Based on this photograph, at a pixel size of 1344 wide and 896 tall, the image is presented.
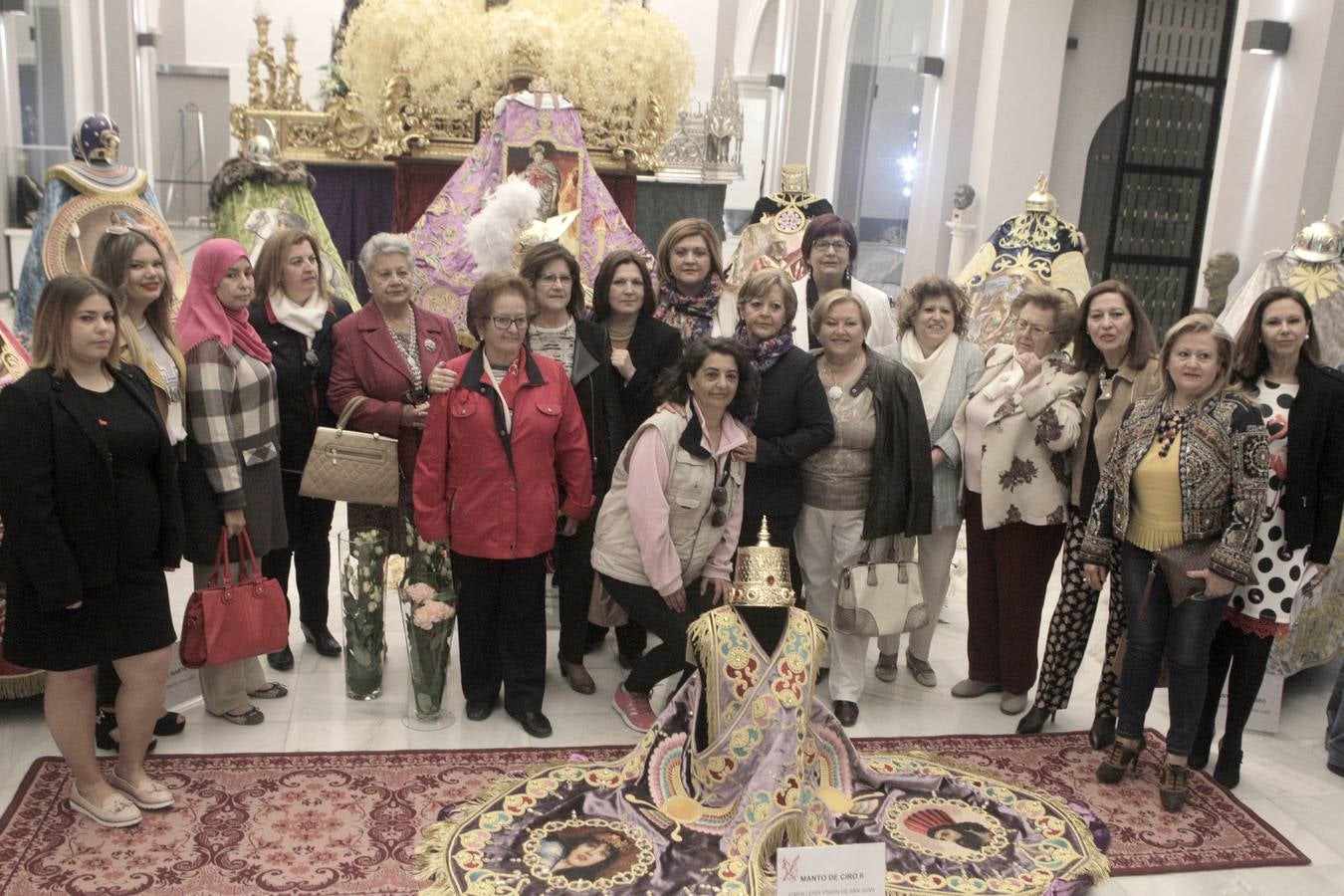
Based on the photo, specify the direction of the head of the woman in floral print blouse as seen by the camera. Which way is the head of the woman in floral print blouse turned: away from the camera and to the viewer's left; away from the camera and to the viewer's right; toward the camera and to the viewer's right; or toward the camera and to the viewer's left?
toward the camera and to the viewer's left

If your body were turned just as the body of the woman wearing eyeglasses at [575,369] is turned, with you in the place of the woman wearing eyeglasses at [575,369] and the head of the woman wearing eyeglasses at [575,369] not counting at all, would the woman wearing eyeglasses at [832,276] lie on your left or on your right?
on your left

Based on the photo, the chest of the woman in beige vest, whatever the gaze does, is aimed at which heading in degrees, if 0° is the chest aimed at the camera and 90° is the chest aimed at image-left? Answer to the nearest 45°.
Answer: approximately 315°

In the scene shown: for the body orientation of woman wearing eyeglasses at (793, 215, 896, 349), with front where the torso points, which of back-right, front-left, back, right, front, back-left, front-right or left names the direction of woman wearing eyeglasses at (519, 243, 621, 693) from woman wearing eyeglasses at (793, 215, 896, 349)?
front-right

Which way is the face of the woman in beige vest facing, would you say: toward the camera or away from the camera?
toward the camera

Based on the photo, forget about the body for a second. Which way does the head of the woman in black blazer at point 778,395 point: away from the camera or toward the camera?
toward the camera

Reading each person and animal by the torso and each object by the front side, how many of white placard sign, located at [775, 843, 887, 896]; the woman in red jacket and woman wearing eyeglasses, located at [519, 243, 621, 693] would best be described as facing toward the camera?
3

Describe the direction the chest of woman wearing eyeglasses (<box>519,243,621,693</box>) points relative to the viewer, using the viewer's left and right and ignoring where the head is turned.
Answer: facing the viewer

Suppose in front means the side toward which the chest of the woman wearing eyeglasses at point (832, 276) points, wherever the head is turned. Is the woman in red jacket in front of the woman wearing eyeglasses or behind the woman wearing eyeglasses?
in front

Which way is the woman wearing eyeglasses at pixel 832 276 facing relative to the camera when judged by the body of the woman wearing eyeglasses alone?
toward the camera
